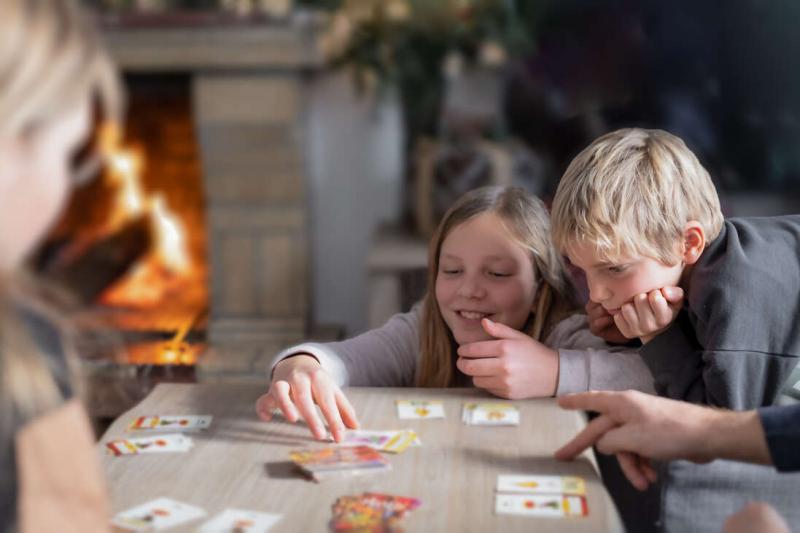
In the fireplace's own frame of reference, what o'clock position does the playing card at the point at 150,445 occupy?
The playing card is roughly at 12 o'clock from the fireplace.

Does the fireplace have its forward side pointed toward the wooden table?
yes

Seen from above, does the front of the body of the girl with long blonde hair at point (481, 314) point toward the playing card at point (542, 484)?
yes

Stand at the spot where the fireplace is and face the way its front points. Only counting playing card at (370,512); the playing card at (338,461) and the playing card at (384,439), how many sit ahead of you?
3

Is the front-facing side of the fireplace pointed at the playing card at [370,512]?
yes

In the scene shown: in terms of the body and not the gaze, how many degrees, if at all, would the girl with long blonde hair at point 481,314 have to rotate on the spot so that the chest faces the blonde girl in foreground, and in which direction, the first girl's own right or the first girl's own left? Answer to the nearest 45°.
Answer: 0° — they already face them

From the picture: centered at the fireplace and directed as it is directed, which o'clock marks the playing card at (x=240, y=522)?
The playing card is roughly at 12 o'clock from the fireplace.

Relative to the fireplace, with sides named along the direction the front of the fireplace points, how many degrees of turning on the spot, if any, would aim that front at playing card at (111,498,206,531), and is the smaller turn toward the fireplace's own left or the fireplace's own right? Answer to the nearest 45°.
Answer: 0° — it already faces it

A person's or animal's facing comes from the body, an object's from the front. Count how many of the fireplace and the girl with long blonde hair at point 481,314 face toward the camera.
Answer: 2

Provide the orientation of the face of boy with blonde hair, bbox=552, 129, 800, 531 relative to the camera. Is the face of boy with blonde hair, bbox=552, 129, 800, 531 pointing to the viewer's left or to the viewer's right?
to the viewer's left
